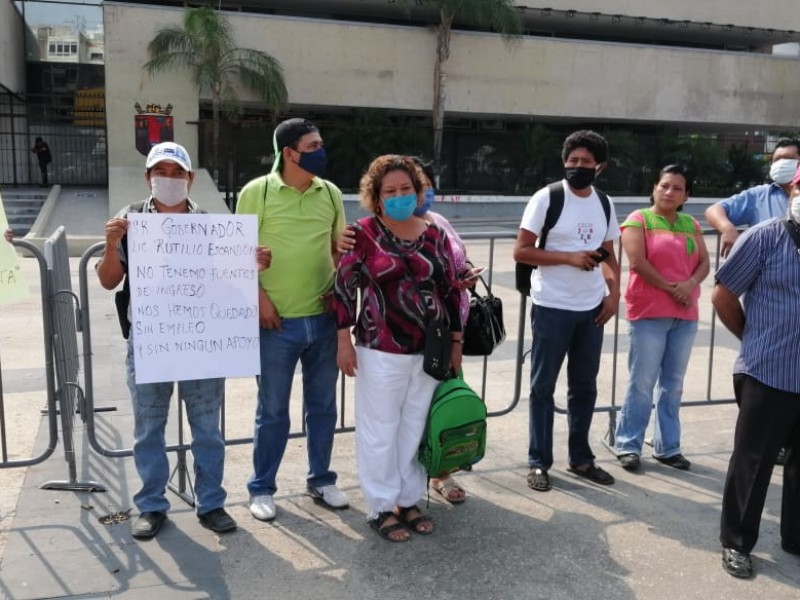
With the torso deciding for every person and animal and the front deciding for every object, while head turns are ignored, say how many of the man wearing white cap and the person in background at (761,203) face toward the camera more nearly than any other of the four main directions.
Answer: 2

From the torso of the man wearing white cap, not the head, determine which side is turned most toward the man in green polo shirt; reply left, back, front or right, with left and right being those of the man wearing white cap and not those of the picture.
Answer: left

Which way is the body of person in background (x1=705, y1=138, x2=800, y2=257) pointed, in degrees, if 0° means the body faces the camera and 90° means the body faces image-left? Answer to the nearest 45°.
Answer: approximately 0°

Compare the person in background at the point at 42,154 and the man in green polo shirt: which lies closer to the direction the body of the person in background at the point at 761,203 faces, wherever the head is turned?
the man in green polo shirt

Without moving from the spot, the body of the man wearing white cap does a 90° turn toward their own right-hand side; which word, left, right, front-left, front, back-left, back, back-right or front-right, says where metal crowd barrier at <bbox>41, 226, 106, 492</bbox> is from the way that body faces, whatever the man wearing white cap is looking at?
front-right

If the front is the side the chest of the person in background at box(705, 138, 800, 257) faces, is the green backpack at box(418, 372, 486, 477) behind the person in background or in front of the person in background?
in front

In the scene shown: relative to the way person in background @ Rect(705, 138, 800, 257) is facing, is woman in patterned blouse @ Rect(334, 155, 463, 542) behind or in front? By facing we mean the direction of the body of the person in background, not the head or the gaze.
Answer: in front

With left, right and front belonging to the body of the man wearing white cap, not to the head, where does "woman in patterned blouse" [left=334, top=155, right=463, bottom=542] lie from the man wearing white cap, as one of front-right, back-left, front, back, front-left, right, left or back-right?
left

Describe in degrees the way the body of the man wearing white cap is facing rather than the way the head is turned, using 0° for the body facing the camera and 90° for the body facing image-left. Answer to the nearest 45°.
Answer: approximately 0°

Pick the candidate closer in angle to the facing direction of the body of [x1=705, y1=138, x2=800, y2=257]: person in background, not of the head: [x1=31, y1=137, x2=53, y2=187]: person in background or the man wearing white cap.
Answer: the man wearing white cap

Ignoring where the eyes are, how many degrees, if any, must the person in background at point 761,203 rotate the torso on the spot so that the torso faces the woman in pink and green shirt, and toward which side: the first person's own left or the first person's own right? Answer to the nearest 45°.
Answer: approximately 45° to the first person's own right

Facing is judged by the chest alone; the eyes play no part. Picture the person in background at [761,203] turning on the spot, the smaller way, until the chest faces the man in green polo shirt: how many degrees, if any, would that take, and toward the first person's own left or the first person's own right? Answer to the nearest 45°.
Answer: approximately 45° to the first person's own right
